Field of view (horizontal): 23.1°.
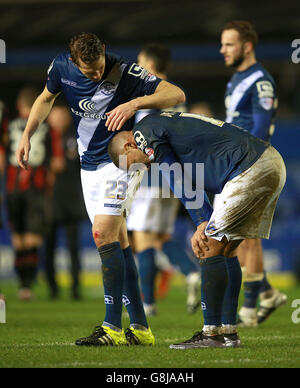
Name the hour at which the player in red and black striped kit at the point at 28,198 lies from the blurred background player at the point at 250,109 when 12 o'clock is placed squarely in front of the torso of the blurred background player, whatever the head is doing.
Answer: The player in red and black striped kit is roughly at 3 o'clock from the blurred background player.

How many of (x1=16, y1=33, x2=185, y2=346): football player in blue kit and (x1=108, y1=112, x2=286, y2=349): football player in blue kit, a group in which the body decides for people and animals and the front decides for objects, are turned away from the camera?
0

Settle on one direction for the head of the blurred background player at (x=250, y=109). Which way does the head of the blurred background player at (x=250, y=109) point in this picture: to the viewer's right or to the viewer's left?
to the viewer's left

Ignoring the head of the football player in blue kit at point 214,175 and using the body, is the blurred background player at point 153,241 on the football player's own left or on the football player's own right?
on the football player's own right

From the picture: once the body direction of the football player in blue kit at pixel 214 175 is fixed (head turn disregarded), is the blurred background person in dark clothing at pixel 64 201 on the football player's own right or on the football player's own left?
on the football player's own right

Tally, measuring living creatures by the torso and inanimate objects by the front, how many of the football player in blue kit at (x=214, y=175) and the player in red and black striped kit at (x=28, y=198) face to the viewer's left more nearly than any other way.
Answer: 1

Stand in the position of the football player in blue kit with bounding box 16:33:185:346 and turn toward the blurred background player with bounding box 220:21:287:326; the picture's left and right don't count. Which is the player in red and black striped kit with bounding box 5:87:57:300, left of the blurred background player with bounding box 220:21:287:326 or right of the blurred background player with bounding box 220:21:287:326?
left

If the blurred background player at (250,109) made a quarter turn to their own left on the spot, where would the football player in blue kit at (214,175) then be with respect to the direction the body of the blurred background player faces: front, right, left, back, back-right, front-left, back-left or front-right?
front-right

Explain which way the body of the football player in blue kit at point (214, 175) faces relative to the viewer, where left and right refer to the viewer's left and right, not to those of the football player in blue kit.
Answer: facing to the left of the viewer

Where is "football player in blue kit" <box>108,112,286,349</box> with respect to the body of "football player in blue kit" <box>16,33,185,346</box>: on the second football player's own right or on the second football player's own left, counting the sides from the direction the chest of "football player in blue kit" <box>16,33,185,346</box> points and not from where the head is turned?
on the second football player's own left
